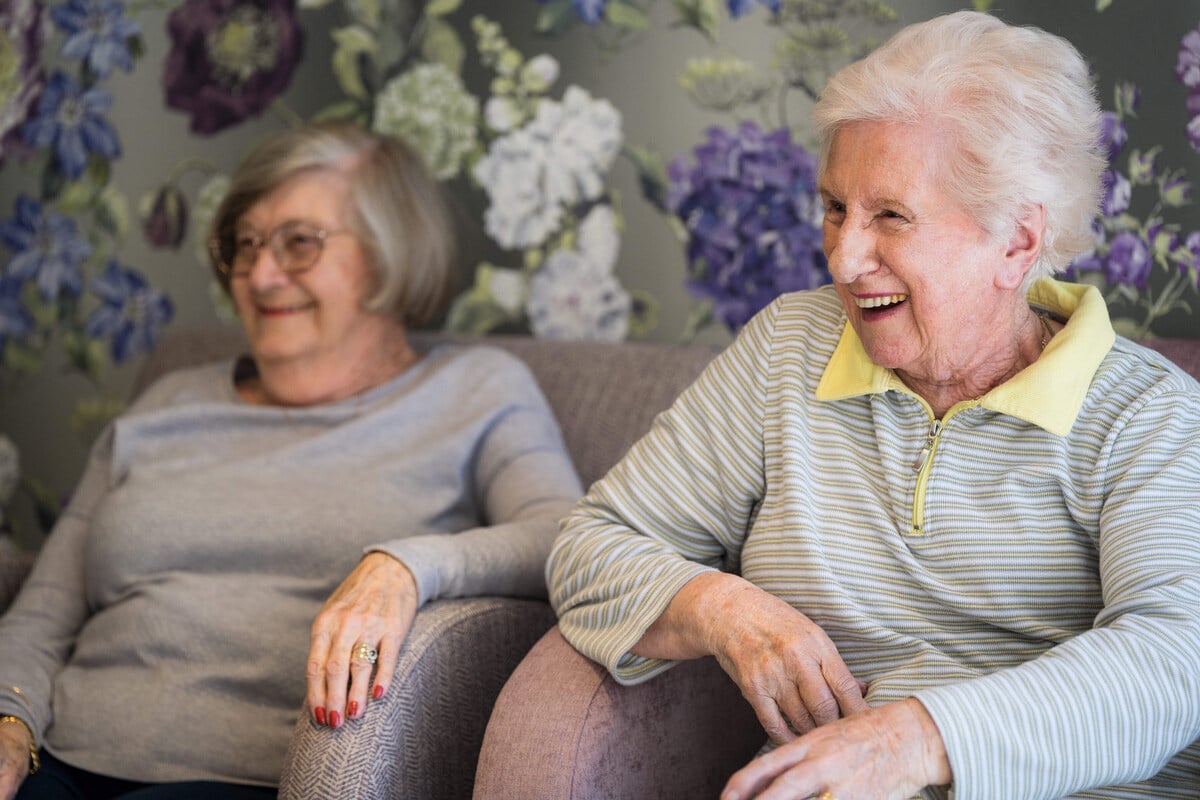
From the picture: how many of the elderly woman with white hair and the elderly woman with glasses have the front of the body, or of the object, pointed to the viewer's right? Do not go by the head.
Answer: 0

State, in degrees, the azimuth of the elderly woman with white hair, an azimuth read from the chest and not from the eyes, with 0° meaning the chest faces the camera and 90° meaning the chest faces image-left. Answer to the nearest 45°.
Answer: approximately 45°

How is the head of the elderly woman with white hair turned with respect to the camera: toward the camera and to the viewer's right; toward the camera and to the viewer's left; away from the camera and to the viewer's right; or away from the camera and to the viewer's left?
toward the camera and to the viewer's left

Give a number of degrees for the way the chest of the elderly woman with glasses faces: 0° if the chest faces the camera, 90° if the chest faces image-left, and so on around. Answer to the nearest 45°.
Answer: approximately 45°

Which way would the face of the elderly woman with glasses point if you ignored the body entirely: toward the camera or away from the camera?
toward the camera

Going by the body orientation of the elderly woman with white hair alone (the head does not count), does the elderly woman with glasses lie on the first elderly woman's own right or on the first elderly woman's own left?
on the first elderly woman's own right

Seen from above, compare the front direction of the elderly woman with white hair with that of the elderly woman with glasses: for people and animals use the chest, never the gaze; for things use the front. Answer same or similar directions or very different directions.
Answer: same or similar directions
